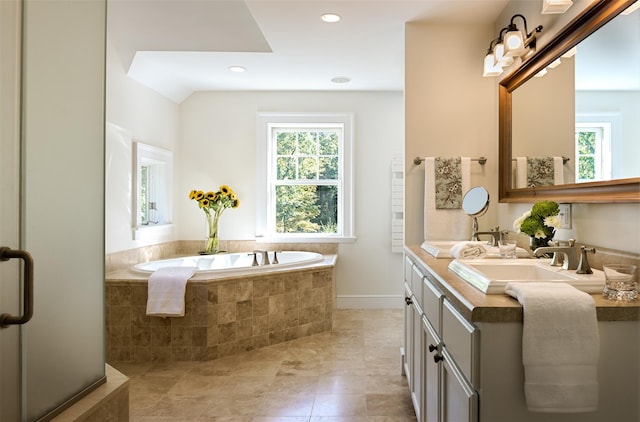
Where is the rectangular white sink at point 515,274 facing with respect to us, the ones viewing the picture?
facing to the left of the viewer

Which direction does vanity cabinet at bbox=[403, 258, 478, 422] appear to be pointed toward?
to the viewer's left

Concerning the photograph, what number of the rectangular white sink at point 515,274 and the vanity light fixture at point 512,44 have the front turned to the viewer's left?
2

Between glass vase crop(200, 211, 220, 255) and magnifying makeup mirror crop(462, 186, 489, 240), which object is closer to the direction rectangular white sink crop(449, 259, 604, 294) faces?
the glass vase

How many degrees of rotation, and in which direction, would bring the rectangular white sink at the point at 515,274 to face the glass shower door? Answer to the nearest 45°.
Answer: approximately 45° to its left

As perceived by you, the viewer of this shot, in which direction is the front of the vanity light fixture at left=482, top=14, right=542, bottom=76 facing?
facing to the left of the viewer
